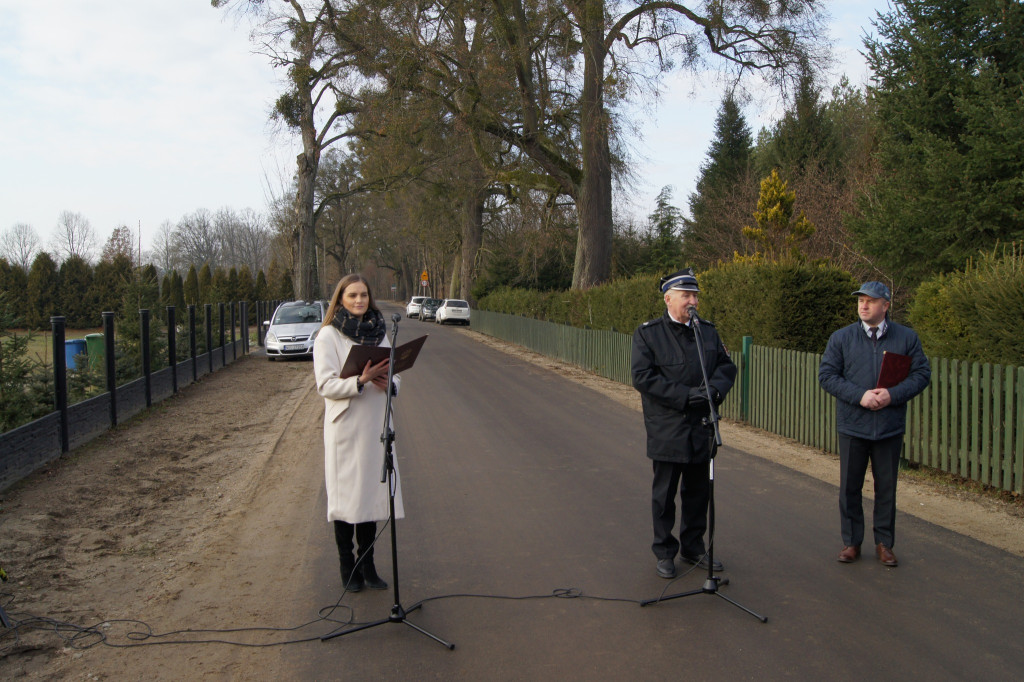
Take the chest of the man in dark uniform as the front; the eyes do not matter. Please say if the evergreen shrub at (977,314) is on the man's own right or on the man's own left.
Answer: on the man's own left

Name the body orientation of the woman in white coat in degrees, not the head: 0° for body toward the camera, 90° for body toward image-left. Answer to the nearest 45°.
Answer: approximately 315°

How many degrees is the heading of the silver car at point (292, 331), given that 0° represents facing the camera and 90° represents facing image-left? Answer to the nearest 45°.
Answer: approximately 0°

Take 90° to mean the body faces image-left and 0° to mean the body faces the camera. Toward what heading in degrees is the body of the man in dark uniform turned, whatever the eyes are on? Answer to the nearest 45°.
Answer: approximately 315°

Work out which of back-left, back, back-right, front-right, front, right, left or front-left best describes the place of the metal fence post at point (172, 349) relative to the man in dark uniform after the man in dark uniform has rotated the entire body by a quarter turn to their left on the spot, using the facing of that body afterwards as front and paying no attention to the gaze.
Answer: left

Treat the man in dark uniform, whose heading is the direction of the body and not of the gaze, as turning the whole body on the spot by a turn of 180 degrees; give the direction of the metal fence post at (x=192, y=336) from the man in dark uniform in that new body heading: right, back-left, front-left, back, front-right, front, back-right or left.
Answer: front

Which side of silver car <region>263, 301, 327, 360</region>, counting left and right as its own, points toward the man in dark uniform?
front

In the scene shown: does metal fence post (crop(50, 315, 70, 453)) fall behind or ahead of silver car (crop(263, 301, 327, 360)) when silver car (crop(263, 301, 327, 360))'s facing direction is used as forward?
ahead

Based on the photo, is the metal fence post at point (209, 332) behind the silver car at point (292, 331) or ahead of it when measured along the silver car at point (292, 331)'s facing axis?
ahead

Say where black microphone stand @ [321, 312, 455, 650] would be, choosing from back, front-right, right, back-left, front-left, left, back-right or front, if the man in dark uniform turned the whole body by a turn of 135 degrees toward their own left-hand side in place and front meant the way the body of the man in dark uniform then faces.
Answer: back-left

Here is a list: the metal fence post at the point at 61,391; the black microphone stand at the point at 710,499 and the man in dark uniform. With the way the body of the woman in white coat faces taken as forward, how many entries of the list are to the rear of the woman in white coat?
1

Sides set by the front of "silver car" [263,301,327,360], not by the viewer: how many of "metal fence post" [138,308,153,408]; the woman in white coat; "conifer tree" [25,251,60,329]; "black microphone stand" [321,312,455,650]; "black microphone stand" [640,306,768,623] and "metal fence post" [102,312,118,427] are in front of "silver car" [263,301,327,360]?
5

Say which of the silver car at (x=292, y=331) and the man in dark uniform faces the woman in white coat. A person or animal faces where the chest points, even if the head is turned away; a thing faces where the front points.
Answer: the silver car

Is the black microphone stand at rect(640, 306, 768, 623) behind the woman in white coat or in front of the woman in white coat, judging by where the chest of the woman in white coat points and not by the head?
in front

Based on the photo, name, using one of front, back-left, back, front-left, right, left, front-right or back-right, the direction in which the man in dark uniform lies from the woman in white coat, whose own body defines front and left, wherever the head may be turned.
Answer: front-left

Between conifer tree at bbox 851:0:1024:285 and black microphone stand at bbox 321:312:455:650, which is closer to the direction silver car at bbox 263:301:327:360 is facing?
the black microphone stand
